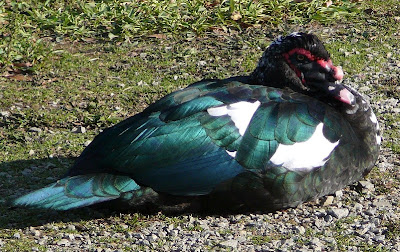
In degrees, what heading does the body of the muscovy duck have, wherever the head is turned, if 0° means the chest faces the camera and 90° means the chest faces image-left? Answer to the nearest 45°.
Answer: approximately 270°

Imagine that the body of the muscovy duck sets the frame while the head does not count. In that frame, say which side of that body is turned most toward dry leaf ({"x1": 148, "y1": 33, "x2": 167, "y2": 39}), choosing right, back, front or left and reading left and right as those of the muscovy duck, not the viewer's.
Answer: left

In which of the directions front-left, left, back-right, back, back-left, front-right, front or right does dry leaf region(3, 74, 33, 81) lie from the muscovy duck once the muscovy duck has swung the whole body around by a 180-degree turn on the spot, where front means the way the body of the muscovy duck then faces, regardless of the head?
front-right

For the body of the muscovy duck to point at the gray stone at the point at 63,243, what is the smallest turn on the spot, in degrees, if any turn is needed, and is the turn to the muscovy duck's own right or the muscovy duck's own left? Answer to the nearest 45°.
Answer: approximately 180°
